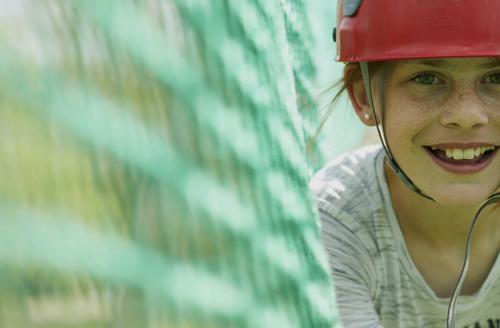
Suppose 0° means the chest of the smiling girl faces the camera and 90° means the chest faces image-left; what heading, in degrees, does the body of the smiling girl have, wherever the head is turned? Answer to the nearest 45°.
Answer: approximately 0°
